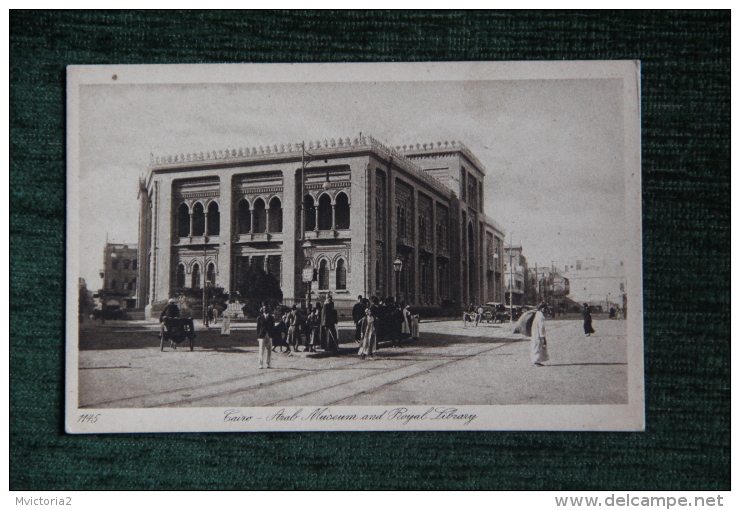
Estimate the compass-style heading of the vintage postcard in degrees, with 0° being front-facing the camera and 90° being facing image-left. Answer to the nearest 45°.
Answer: approximately 0°
